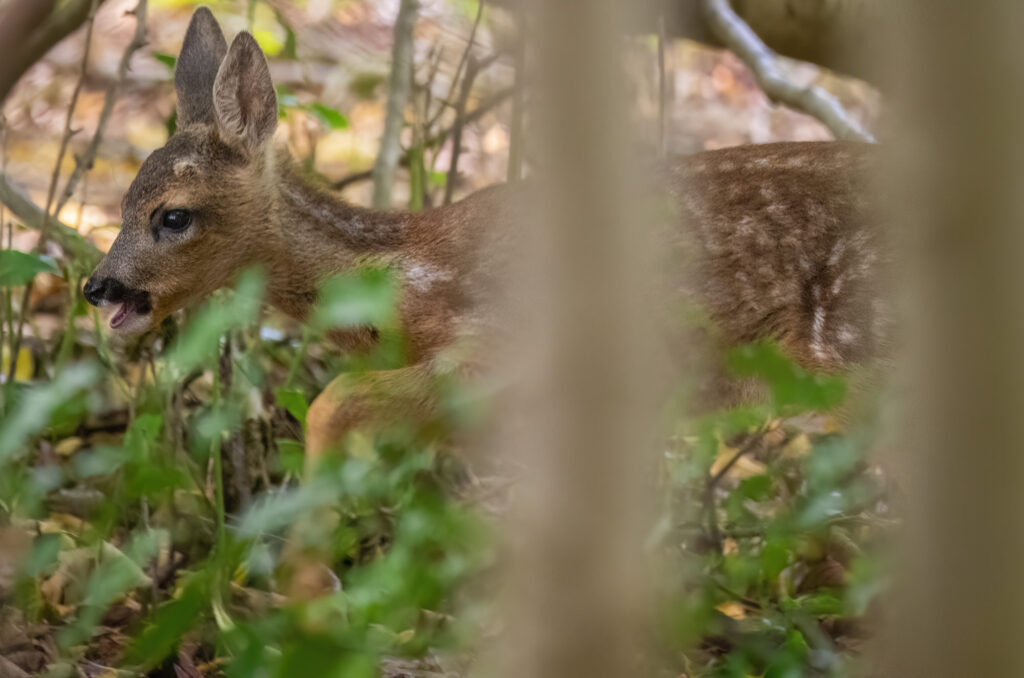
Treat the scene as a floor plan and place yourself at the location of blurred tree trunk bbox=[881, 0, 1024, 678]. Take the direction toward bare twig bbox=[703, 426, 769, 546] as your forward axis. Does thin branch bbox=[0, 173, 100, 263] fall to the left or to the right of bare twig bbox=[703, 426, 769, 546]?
left

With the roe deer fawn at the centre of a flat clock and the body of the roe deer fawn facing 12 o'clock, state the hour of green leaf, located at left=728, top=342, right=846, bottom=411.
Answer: The green leaf is roughly at 8 o'clock from the roe deer fawn.

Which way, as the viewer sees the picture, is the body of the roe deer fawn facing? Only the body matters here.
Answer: to the viewer's left

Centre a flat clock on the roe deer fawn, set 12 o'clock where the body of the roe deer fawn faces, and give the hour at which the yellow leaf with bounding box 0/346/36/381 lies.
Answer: The yellow leaf is roughly at 1 o'clock from the roe deer fawn.

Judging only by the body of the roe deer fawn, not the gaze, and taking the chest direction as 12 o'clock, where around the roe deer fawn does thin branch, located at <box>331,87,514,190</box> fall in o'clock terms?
The thin branch is roughly at 3 o'clock from the roe deer fawn.

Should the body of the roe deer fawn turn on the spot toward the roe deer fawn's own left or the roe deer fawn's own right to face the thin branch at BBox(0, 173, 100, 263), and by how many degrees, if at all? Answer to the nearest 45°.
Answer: approximately 45° to the roe deer fawn's own right

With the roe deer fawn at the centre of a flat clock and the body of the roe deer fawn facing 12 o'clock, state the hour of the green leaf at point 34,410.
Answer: The green leaf is roughly at 11 o'clock from the roe deer fawn.
